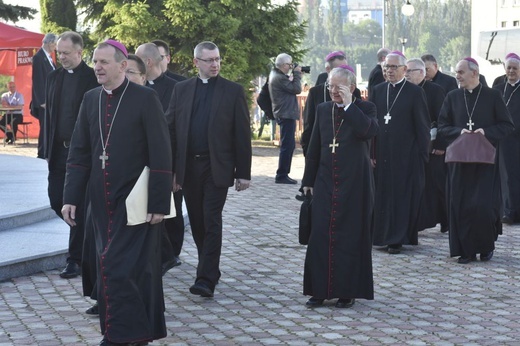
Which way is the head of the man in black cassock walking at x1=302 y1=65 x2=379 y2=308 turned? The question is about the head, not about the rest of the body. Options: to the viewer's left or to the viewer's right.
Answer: to the viewer's left

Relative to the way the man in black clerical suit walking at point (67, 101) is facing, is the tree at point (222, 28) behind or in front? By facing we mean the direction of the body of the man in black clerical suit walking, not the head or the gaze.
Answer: behind

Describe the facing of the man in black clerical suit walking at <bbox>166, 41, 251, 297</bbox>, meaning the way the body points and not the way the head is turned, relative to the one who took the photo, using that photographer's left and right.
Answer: facing the viewer

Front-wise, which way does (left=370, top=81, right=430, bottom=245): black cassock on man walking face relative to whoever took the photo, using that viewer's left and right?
facing the viewer and to the left of the viewer

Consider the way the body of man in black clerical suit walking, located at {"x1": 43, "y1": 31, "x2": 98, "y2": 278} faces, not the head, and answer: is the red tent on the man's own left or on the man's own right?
on the man's own right

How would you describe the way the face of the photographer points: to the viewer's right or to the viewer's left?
to the viewer's right

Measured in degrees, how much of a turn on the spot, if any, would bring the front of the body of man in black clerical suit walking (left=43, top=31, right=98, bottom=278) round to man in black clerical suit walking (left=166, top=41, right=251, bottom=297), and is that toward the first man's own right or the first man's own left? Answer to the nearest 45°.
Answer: approximately 90° to the first man's own left

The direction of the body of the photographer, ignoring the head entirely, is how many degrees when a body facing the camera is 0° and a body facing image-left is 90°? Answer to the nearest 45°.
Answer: approximately 270°

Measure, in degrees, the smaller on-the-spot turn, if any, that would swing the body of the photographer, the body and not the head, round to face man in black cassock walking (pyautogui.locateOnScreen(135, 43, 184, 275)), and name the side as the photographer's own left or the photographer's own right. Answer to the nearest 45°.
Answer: approximately 90° to the photographer's own right

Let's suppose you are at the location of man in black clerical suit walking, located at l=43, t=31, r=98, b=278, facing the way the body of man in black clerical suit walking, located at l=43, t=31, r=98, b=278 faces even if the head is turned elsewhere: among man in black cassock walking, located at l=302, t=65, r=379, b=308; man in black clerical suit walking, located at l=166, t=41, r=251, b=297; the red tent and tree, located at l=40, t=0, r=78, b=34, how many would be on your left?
2

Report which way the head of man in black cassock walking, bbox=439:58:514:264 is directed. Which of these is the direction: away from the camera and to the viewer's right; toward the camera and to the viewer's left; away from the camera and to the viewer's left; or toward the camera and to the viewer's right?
toward the camera and to the viewer's left
